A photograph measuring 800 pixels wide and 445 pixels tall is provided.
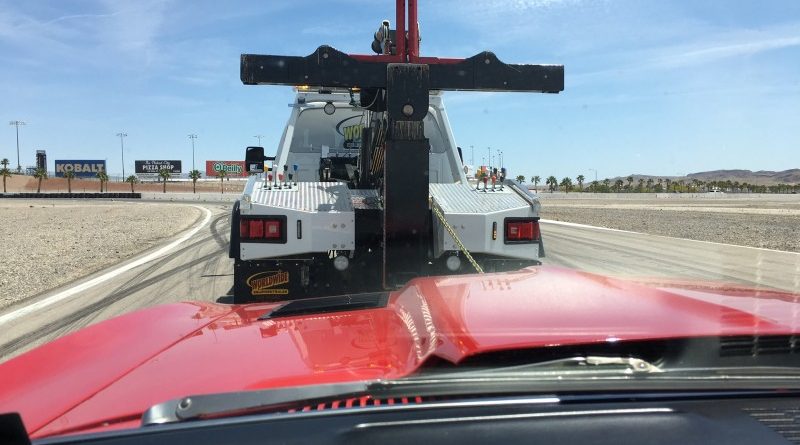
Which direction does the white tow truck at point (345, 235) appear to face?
away from the camera
